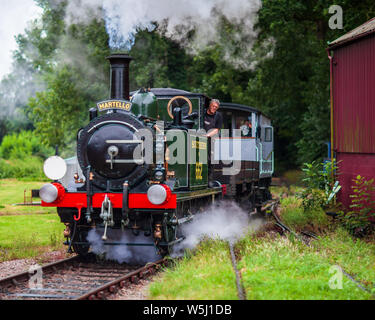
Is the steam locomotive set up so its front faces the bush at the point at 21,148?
no

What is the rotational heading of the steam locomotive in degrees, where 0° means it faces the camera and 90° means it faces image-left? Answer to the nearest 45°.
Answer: approximately 45°

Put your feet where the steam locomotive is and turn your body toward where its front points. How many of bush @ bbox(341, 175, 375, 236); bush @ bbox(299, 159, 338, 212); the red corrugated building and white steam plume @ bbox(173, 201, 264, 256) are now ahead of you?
0

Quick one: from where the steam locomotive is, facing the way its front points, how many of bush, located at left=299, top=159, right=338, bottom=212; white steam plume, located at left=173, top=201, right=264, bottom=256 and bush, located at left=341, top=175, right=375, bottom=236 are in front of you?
0

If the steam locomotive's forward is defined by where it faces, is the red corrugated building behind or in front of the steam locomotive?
behind

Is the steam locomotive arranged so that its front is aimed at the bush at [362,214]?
no

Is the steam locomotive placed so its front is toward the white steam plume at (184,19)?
no

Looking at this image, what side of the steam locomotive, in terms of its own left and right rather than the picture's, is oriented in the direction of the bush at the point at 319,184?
back
